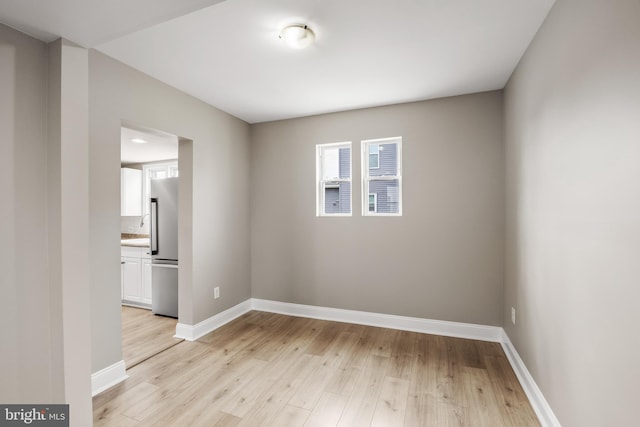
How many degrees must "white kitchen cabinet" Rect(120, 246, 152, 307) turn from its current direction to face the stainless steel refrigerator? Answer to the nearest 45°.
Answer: approximately 45° to its left

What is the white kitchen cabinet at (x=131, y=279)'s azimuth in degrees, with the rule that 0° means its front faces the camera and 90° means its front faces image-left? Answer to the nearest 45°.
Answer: approximately 45°

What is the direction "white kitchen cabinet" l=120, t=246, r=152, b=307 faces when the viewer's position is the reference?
facing the viewer and to the left of the viewer

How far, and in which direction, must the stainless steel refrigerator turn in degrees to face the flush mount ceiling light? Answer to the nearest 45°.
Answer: approximately 45° to its left

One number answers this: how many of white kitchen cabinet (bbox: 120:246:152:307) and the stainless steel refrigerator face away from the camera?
0

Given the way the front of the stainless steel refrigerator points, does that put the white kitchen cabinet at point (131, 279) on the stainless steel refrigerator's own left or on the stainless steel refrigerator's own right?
on the stainless steel refrigerator's own right

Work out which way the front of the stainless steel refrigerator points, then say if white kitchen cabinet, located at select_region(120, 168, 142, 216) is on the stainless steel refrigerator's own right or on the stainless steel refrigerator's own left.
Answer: on the stainless steel refrigerator's own right

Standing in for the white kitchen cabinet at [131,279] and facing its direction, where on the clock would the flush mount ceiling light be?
The flush mount ceiling light is roughly at 10 o'clock from the white kitchen cabinet.

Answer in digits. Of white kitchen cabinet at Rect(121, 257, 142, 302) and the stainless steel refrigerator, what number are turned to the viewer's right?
0
